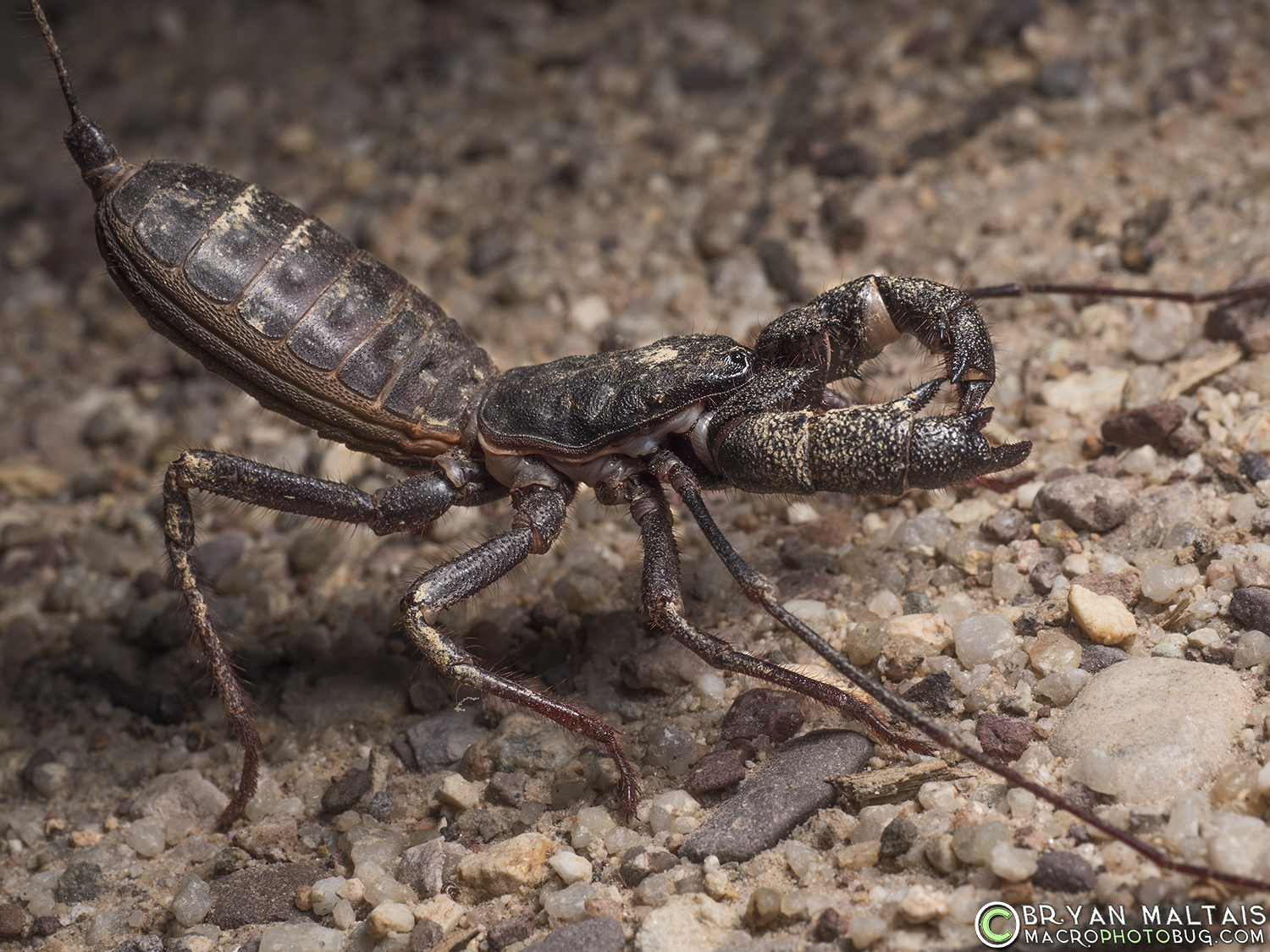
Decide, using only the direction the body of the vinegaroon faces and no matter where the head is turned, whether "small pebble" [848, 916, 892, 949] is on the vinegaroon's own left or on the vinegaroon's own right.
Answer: on the vinegaroon's own right

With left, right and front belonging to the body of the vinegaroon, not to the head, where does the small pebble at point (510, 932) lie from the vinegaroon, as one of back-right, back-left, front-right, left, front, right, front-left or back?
right

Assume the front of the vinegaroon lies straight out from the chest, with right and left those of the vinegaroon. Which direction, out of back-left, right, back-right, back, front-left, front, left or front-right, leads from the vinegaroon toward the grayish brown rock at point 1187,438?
front

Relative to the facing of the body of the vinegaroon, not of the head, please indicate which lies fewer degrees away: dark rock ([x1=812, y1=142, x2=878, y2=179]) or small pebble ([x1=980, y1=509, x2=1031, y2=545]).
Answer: the small pebble

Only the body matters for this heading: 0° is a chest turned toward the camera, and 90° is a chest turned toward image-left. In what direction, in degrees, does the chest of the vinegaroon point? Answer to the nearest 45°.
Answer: approximately 270°

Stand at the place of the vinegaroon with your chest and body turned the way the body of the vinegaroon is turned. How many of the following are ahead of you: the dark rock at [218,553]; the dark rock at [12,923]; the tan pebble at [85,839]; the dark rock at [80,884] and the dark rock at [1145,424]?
1

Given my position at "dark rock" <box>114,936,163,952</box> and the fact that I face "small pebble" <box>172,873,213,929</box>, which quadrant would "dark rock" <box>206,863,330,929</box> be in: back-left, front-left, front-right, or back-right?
front-right

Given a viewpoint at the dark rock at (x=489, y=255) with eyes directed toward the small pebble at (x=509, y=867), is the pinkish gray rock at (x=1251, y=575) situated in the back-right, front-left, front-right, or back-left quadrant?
front-left

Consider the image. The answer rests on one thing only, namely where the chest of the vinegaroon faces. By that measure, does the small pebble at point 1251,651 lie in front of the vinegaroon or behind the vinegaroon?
in front

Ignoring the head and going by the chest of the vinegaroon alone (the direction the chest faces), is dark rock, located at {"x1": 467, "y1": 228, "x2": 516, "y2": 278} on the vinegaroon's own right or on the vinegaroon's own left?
on the vinegaroon's own left

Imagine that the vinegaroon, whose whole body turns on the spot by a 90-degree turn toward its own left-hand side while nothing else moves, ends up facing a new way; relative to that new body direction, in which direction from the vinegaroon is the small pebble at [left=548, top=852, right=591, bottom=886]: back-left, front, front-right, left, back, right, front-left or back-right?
back
